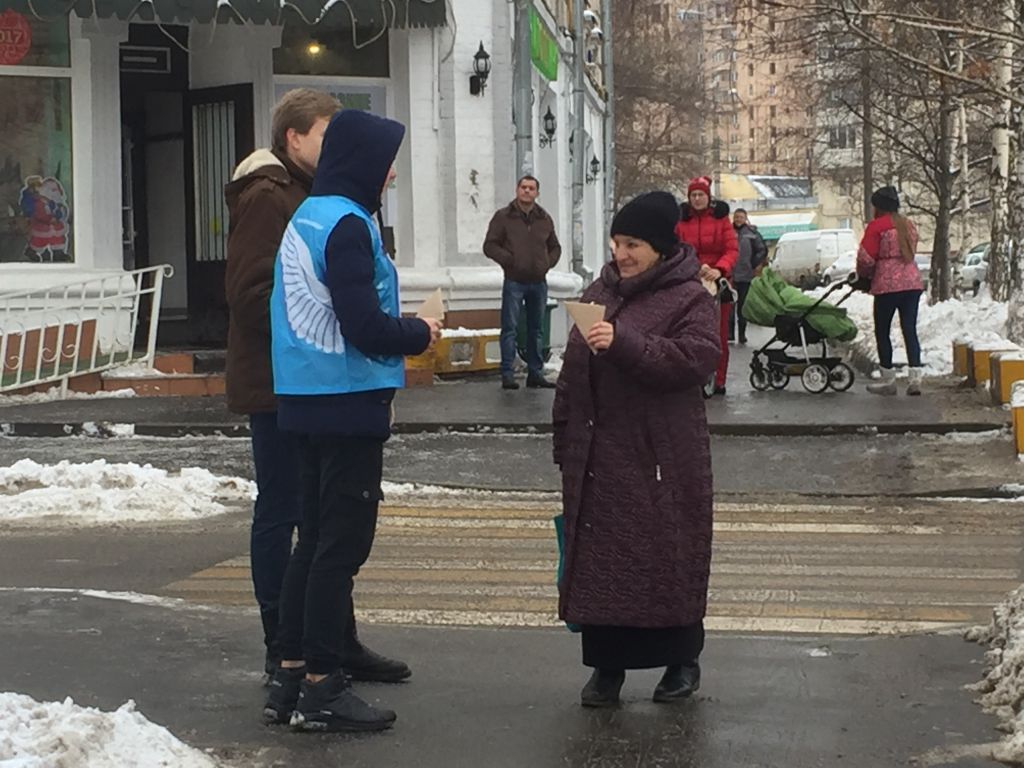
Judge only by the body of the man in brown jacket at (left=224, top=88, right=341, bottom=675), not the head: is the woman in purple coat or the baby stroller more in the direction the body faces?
the woman in purple coat

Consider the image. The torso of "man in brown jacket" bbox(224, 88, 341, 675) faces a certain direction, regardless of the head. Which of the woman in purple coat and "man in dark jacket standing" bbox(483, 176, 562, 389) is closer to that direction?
the woman in purple coat

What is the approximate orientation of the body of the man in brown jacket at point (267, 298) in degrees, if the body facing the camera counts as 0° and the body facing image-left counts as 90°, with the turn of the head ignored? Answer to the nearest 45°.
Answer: approximately 270°

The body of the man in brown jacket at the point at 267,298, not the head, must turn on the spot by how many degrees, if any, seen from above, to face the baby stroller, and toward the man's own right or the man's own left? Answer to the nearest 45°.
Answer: approximately 45° to the man's own left

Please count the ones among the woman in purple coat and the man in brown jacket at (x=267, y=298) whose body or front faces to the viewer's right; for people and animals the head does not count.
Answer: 1

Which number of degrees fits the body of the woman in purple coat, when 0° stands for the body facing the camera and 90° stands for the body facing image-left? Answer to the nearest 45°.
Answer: approximately 45°

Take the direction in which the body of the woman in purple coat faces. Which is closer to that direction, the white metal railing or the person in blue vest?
the person in blue vest

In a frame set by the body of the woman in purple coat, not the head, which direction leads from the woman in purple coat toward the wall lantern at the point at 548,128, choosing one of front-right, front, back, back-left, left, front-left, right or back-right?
back-right
